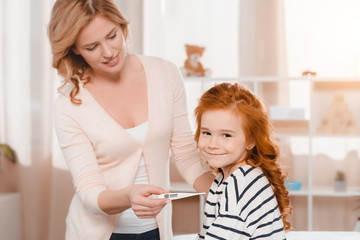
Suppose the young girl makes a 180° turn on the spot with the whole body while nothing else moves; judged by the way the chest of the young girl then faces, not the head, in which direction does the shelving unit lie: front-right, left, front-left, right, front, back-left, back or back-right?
front-left

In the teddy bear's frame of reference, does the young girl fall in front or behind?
in front

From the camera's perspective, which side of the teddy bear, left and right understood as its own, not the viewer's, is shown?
front

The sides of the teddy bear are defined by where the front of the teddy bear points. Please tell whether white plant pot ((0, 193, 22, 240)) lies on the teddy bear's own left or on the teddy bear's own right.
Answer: on the teddy bear's own right

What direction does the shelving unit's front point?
toward the camera

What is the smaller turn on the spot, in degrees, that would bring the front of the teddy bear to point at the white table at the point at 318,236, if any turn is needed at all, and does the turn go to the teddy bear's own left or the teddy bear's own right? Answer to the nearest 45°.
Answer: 0° — it already faces it

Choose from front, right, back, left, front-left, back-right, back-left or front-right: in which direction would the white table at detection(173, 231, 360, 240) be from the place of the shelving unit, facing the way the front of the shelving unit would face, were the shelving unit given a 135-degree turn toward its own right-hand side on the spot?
back-left

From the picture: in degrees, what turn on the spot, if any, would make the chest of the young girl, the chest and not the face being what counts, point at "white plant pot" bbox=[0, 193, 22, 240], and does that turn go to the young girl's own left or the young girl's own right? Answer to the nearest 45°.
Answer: approximately 90° to the young girl's own right

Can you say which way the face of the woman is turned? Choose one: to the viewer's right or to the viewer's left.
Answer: to the viewer's right

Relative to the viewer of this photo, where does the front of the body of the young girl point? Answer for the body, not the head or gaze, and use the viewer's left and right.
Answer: facing the viewer and to the left of the viewer

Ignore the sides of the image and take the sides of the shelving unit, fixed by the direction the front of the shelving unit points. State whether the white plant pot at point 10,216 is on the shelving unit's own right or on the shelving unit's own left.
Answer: on the shelving unit's own right
